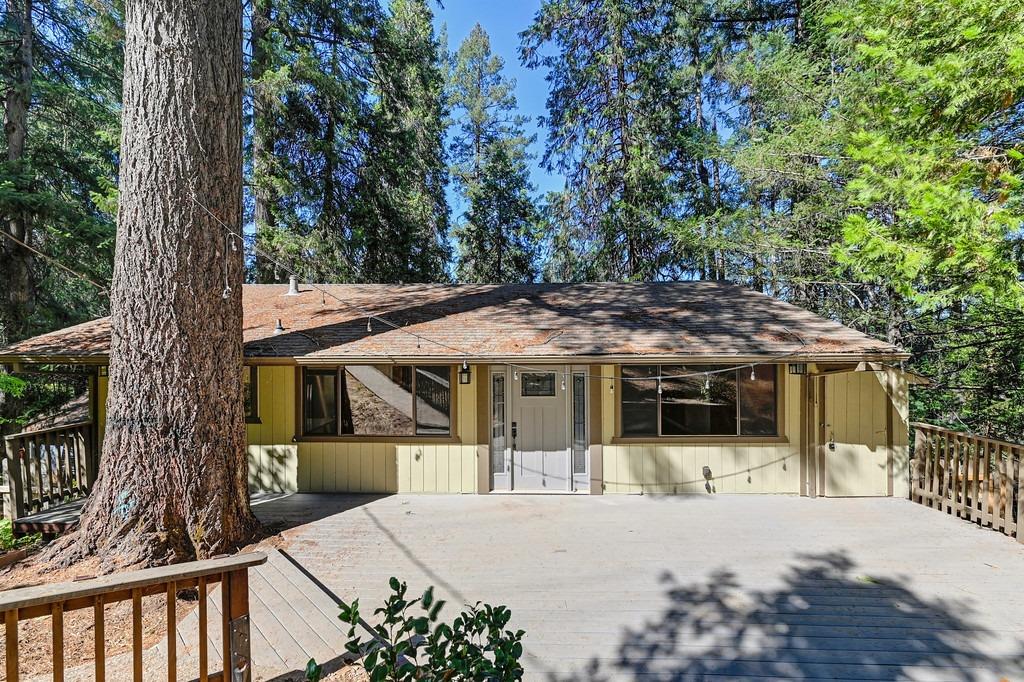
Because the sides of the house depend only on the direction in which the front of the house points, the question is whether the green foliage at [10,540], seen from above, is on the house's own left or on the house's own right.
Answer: on the house's own right

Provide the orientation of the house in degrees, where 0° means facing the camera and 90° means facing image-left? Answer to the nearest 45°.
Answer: approximately 0°

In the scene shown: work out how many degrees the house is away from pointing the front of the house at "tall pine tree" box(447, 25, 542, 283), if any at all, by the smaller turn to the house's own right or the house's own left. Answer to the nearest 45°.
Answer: approximately 180°

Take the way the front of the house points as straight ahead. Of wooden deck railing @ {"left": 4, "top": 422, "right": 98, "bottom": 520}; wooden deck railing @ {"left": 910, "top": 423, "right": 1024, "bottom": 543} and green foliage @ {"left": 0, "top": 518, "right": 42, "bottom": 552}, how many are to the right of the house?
2

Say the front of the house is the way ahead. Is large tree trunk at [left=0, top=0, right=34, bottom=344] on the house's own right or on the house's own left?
on the house's own right

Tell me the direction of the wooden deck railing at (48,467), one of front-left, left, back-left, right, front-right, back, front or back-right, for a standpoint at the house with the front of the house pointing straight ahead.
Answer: right

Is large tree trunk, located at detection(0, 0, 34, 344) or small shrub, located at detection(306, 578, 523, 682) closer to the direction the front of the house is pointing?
the small shrub

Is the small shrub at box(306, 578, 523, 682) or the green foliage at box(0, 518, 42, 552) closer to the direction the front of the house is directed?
the small shrub

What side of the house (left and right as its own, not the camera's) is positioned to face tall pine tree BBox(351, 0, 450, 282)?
back

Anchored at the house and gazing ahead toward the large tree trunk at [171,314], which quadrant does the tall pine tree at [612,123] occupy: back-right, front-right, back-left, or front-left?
back-right

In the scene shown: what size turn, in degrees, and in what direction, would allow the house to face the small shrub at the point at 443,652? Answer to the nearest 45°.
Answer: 0° — it already faces it
